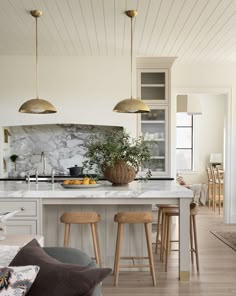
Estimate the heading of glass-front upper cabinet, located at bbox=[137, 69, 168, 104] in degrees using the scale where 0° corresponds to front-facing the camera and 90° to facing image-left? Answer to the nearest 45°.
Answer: approximately 0°

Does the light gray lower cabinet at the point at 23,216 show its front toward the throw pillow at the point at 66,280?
yes

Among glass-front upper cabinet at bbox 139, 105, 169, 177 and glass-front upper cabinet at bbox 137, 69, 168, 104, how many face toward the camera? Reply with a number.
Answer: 2

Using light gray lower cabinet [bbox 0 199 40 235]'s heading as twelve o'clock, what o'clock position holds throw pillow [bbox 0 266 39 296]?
The throw pillow is roughly at 12 o'clock from the light gray lower cabinet.

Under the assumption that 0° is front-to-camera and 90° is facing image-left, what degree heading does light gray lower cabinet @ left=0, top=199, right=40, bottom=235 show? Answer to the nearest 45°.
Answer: approximately 0°

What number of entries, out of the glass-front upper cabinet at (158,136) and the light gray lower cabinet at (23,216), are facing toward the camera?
2

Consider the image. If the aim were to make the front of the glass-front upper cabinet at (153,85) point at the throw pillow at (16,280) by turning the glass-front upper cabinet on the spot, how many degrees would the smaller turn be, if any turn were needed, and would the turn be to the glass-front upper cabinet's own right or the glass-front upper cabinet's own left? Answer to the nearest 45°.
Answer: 0° — it already faces it

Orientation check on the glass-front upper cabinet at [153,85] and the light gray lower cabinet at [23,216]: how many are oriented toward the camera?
2
